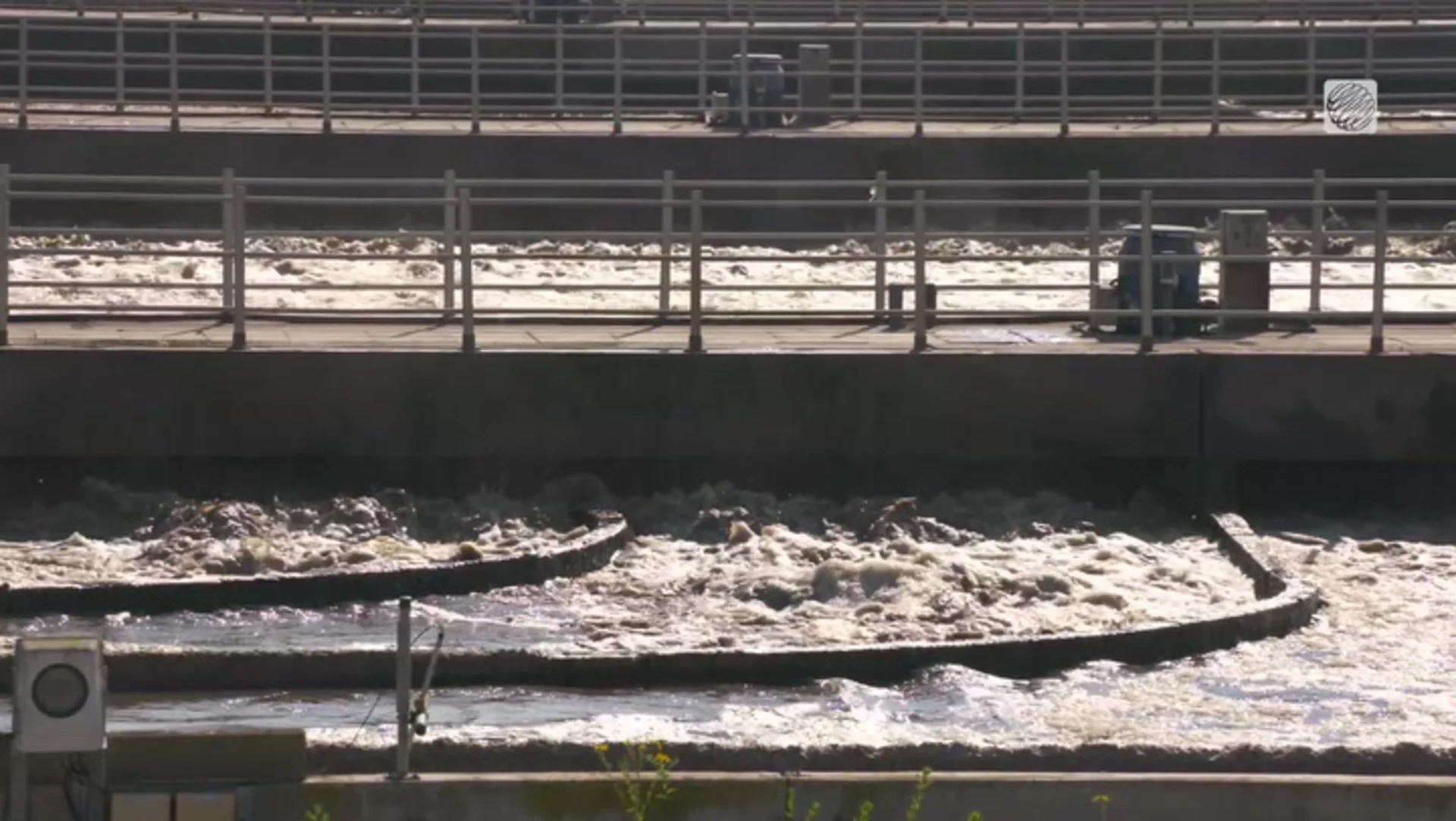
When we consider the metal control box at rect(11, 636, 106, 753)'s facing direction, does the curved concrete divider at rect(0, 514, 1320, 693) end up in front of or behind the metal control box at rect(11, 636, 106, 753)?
behind

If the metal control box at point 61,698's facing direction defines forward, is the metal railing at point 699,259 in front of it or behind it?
behind

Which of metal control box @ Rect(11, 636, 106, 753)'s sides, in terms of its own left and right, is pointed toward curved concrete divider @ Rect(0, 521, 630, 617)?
back

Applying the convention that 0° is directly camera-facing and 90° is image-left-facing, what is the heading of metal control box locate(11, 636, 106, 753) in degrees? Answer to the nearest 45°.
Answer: approximately 0°

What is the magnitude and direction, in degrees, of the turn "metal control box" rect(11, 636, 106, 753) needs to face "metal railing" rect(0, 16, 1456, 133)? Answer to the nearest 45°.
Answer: approximately 180°

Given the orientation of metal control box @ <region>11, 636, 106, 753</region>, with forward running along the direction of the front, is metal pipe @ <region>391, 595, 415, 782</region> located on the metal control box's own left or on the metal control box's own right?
on the metal control box's own left
